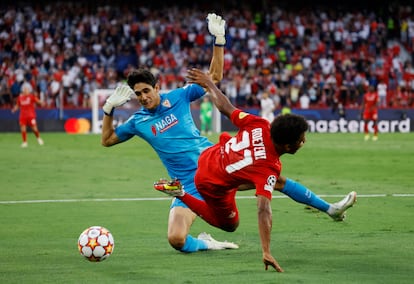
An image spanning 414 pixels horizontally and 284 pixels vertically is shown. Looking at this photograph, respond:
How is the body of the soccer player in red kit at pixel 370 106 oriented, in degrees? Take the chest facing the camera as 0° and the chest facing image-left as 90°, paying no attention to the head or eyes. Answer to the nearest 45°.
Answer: approximately 0°

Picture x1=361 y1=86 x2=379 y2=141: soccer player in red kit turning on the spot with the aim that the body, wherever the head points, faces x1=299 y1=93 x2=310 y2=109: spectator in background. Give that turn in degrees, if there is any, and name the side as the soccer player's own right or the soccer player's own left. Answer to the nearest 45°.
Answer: approximately 135° to the soccer player's own right

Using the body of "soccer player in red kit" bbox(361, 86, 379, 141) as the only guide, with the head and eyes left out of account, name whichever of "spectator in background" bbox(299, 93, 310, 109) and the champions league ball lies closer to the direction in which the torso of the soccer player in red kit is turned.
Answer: the champions league ball

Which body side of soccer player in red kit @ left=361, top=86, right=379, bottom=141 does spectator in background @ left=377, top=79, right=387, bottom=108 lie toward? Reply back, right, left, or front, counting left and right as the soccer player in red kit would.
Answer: back

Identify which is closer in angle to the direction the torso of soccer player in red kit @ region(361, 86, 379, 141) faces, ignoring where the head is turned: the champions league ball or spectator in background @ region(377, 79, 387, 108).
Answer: the champions league ball

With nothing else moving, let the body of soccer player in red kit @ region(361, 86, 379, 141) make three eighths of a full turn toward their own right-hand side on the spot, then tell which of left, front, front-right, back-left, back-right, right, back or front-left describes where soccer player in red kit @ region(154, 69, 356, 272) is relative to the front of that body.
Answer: back-left

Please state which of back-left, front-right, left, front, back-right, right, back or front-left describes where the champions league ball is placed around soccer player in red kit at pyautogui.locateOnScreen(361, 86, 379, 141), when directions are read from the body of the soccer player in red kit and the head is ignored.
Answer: front
